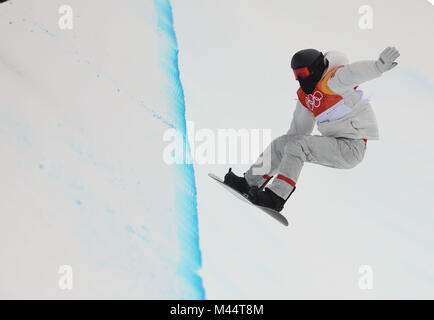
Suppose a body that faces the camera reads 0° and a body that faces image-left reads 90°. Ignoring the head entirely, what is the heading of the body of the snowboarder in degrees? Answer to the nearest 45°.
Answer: approximately 45°
